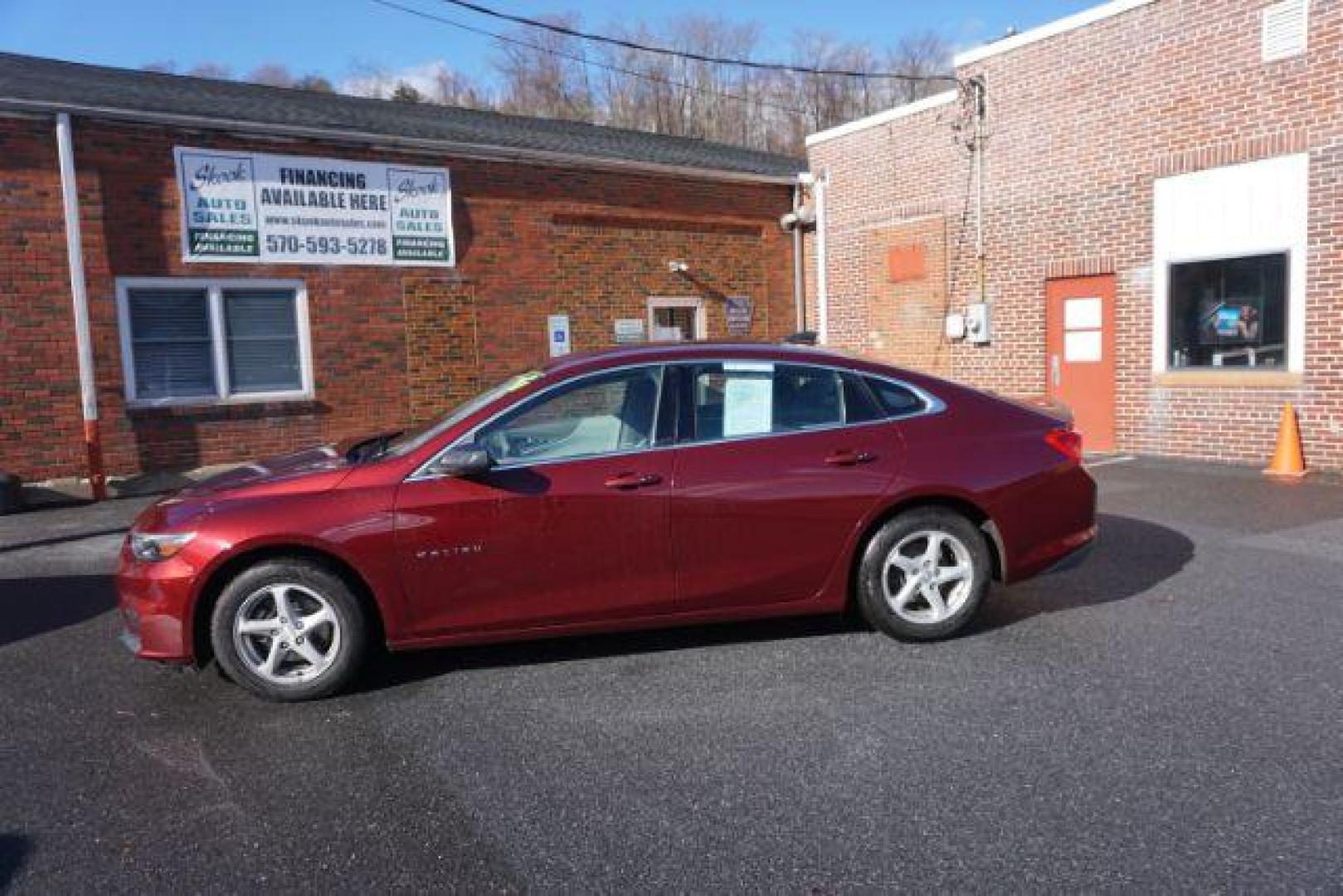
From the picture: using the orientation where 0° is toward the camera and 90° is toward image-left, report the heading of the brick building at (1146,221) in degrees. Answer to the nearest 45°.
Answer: approximately 45°

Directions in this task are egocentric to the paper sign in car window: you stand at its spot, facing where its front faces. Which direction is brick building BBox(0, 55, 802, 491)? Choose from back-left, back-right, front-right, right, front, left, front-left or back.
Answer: back-right

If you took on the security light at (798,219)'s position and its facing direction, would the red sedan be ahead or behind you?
ahead

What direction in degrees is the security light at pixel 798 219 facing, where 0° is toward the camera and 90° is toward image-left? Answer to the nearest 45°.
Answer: approximately 45°

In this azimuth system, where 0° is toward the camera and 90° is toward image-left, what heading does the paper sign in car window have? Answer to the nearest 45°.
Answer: approximately 0°

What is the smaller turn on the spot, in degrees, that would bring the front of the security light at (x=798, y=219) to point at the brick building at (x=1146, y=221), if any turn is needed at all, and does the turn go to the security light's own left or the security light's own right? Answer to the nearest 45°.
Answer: approximately 90° to the security light's own left

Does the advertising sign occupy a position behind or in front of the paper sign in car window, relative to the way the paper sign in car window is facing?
behind

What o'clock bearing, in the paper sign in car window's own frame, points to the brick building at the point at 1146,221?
The brick building is roughly at 7 o'clock from the paper sign in car window.

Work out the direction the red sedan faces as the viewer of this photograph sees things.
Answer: facing to the left of the viewer
